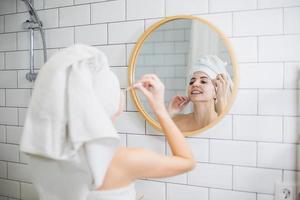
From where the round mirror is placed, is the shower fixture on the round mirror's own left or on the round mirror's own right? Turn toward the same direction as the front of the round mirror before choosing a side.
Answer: on the round mirror's own right

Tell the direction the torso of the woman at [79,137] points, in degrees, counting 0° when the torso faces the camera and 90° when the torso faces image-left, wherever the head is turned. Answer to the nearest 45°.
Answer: approximately 225°

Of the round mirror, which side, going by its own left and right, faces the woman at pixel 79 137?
front

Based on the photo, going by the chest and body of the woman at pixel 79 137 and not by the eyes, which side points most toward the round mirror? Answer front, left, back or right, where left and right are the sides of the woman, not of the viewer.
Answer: front

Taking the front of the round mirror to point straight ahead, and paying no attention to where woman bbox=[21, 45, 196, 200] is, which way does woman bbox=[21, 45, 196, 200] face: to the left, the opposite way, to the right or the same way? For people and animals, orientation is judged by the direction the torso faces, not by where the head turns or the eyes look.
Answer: the opposite way

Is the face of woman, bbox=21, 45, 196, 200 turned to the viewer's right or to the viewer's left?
to the viewer's right

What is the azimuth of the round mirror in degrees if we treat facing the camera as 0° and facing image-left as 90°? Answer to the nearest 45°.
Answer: approximately 45°

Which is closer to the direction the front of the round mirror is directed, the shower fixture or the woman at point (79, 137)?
the woman

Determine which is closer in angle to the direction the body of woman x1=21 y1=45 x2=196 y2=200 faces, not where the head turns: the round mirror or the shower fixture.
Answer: the round mirror
